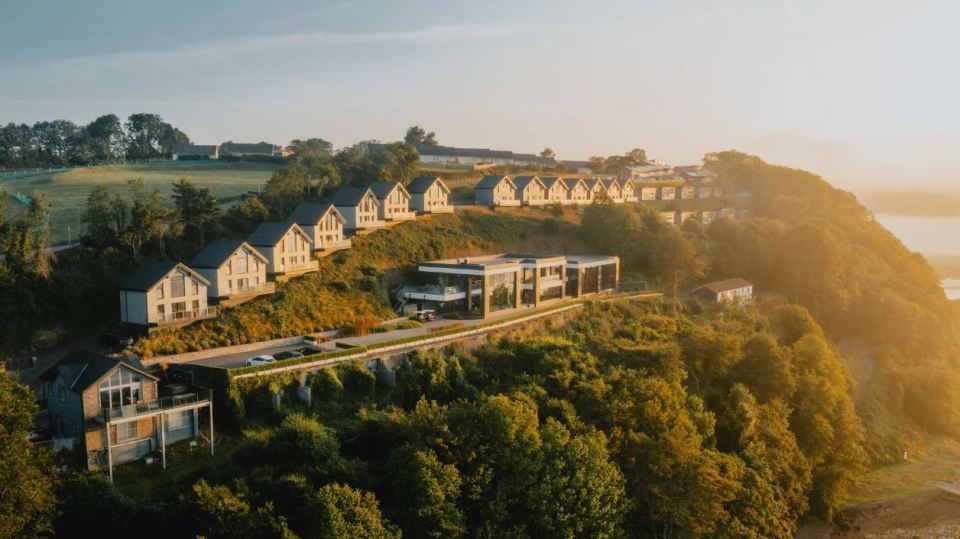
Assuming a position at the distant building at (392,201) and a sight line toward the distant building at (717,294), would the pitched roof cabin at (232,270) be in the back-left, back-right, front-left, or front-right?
back-right

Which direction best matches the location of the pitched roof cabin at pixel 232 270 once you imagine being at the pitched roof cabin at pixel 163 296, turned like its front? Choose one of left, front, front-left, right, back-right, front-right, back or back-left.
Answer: left

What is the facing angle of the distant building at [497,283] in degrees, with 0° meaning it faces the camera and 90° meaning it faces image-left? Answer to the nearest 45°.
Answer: approximately 315°

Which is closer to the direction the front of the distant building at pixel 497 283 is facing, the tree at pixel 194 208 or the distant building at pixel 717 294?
the distant building

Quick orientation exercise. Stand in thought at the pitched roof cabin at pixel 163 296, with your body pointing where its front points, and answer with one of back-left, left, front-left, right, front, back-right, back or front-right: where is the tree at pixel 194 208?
back-left

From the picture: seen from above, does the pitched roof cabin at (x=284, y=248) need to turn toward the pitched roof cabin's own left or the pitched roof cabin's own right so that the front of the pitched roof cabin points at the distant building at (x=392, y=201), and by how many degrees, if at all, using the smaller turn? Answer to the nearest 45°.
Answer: approximately 90° to the pitched roof cabin's own left

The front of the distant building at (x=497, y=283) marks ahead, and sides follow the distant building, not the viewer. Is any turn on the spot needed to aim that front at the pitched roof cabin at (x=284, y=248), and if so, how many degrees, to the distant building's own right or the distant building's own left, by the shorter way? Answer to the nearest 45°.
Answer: approximately 90° to the distant building's own right
